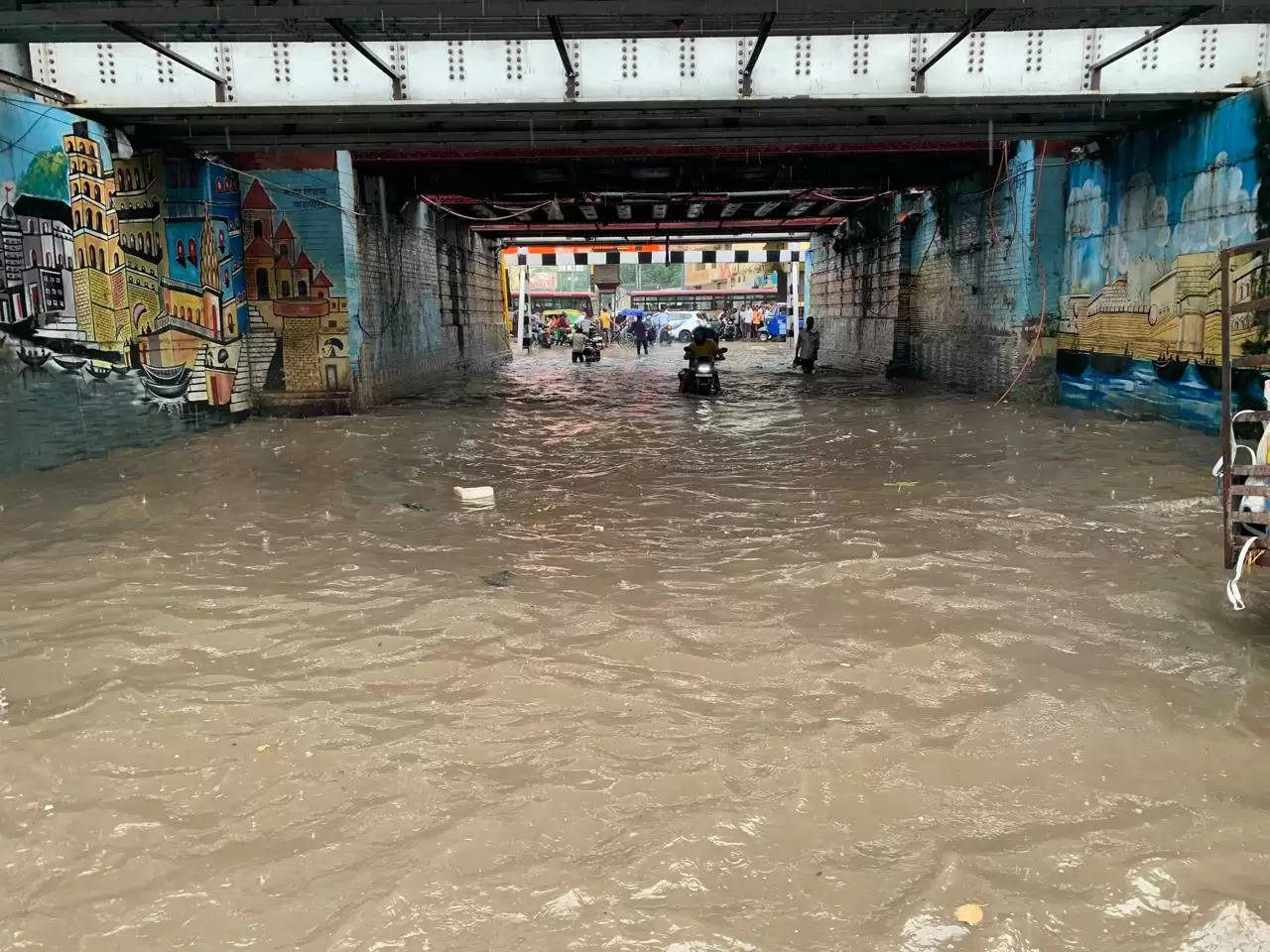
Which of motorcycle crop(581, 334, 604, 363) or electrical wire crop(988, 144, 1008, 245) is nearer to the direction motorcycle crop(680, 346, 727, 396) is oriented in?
the electrical wire

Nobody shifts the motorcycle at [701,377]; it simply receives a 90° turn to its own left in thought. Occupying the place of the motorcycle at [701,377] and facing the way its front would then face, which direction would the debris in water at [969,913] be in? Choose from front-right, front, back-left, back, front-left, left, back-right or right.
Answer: right

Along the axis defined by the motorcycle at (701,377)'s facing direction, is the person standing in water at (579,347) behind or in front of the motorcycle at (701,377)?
behind

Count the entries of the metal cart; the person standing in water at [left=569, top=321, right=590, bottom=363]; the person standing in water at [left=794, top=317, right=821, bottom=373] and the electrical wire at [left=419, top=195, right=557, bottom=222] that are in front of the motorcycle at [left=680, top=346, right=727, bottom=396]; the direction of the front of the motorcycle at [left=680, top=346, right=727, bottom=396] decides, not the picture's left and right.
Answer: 1

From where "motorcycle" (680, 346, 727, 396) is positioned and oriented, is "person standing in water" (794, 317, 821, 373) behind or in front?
behind

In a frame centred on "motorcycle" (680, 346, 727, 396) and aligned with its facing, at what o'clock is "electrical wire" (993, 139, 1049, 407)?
The electrical wire is roughly at 10 o'clock from the motorcycle.

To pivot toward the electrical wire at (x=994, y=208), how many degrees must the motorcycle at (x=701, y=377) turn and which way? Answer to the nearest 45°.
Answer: approximately 90° to its left

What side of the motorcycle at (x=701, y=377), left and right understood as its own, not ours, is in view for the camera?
front

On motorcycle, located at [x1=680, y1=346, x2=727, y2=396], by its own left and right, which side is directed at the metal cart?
front

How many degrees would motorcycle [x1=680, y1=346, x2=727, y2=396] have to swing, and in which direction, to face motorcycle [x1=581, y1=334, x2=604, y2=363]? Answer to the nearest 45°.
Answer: approximately 180°
